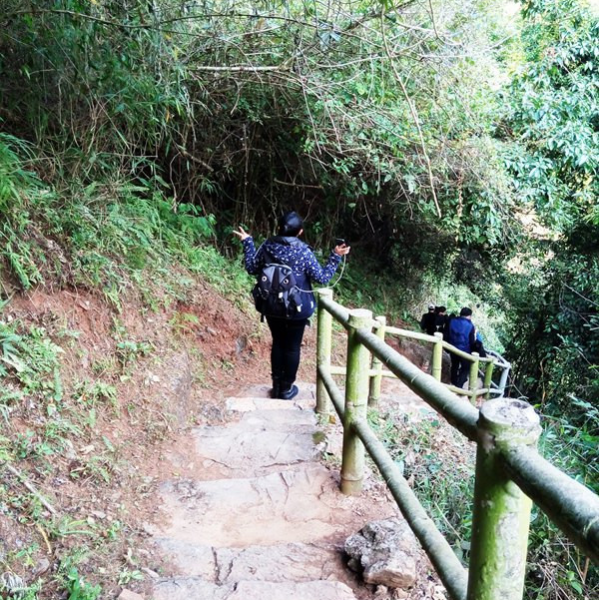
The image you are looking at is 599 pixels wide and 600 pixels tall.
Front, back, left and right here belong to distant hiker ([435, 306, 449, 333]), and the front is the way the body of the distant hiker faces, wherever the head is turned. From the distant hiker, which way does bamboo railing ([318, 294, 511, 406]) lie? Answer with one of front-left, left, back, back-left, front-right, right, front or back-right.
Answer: back

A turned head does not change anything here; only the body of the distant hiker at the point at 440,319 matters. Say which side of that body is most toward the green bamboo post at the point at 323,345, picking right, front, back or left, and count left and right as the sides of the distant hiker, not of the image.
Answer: back

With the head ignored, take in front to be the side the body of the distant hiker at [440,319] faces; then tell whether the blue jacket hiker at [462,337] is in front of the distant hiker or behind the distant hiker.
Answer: behind

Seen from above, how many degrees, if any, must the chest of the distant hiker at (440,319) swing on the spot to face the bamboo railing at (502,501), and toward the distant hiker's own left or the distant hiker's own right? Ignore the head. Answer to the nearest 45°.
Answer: approximately 180°

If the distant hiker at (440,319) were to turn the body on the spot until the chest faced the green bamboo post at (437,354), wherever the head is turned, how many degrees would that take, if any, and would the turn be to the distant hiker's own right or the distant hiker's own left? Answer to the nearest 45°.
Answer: approximately 180°

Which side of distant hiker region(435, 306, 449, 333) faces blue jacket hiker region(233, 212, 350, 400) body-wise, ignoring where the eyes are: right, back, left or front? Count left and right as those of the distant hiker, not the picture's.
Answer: back

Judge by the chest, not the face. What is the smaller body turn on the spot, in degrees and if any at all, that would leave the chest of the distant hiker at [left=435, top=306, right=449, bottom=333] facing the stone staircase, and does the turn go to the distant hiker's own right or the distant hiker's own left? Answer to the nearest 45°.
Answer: approximately 180°

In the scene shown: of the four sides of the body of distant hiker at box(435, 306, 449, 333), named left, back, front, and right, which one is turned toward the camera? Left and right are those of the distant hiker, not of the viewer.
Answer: back
